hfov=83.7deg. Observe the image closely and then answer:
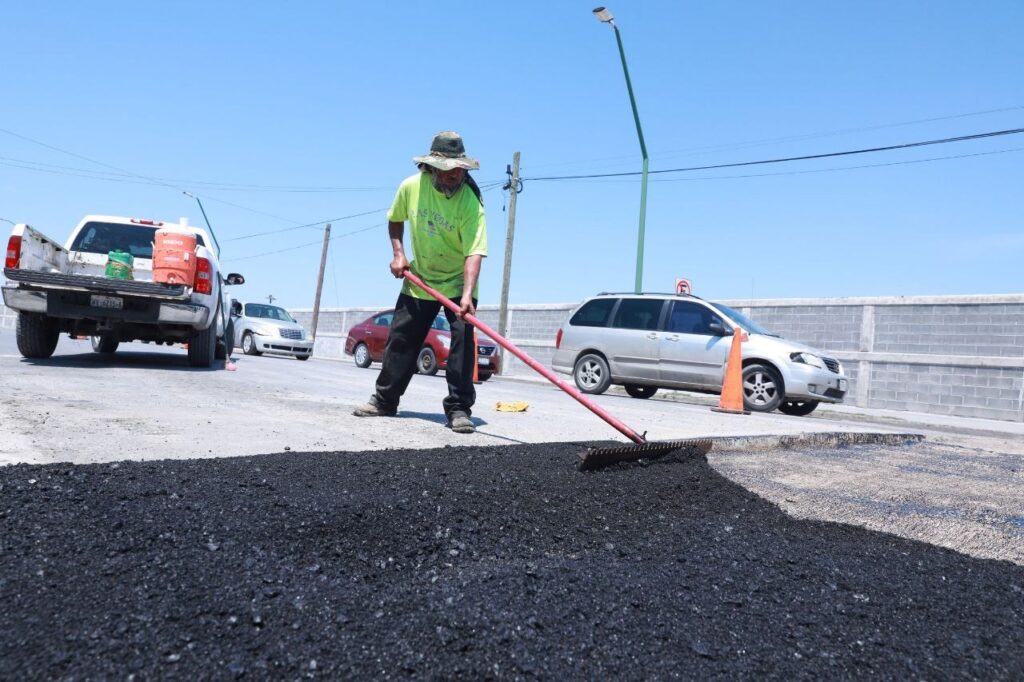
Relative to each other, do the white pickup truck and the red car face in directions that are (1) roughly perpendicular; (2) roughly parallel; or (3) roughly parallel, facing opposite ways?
roughly parallel, facing opposite ways

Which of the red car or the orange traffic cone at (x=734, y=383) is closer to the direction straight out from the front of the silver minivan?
the orange traffic cone

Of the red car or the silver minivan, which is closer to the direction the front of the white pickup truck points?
the red car

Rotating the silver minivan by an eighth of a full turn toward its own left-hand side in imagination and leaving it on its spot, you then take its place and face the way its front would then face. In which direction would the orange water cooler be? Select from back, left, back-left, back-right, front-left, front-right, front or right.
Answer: back-right

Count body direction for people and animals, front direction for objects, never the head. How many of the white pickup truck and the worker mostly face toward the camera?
1

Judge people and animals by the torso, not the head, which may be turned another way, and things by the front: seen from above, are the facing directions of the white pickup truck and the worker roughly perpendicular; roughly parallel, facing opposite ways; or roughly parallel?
roughly parallel, facing opposite ways

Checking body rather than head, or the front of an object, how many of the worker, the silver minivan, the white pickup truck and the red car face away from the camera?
1

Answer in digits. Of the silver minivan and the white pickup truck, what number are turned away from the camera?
1

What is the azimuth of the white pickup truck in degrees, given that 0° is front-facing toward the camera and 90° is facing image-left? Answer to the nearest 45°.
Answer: approximately 180°

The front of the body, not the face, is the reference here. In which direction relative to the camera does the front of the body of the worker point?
toward the camera

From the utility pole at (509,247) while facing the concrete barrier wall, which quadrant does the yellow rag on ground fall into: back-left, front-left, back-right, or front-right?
front-right

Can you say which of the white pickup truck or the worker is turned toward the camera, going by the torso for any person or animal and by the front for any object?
the worker

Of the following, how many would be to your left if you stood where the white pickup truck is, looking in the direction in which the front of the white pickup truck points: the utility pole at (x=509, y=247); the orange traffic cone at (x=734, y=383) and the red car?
0

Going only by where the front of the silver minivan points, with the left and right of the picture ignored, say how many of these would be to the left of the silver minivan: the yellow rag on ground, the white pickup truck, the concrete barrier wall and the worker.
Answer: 1

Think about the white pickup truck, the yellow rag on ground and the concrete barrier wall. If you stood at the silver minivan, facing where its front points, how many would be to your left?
1

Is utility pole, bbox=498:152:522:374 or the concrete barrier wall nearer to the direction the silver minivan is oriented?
the concrete barrier wall
